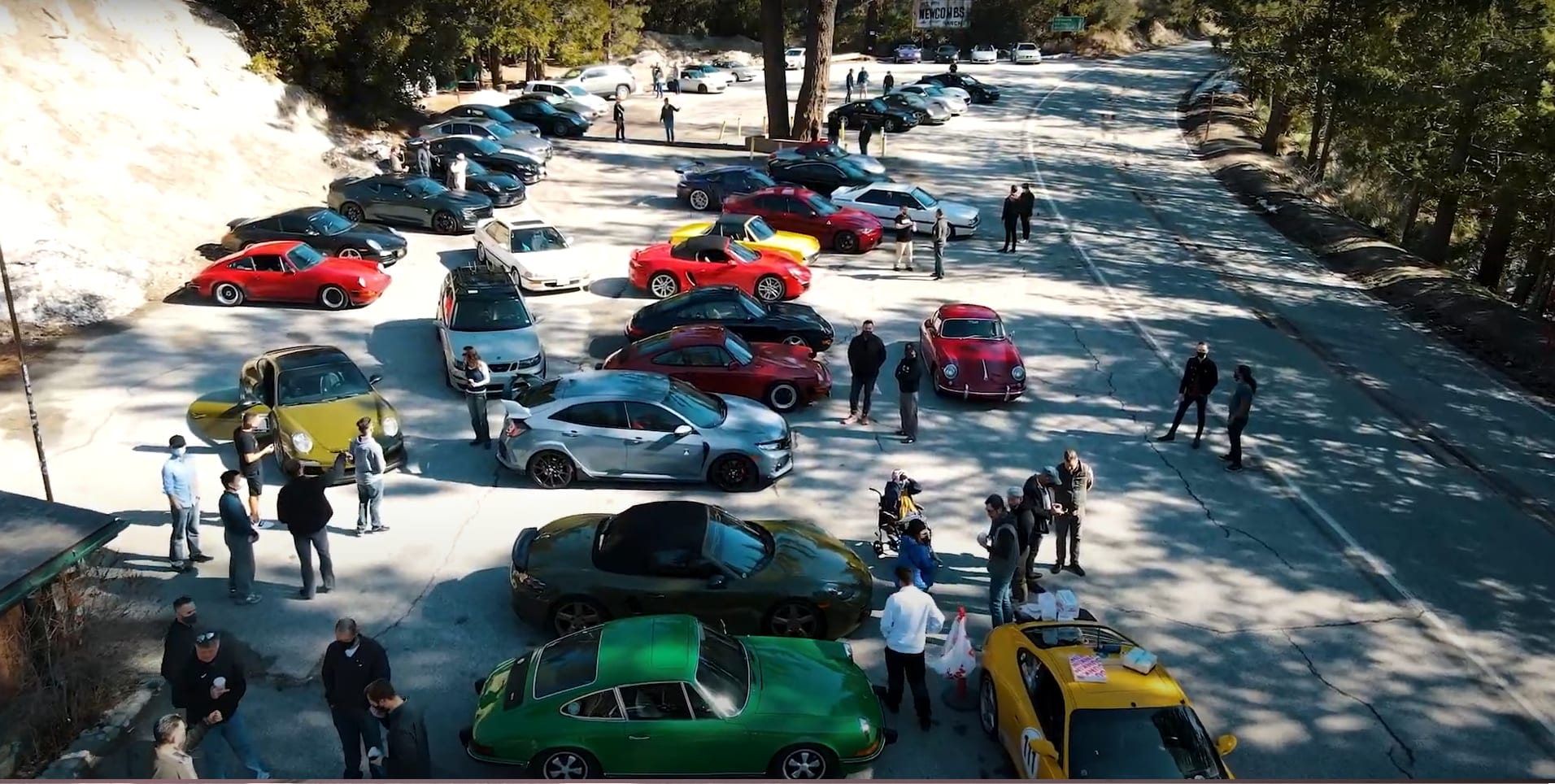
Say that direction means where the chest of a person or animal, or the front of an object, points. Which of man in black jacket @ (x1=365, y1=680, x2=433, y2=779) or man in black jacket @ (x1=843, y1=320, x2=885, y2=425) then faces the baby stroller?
man in black jacket @ (x1=843, y1=320, x2=885, y2=425)

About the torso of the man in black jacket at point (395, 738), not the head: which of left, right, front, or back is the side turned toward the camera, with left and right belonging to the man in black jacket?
left

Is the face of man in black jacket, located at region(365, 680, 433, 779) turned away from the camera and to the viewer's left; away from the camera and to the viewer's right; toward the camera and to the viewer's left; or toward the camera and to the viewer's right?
toward the camera and to the viewer's left

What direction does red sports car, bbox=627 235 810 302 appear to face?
to the viewer's right

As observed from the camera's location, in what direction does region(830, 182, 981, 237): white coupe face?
facing the viewer and to the right of the viewer

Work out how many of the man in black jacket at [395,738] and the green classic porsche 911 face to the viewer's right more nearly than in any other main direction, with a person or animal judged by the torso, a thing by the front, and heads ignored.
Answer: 1

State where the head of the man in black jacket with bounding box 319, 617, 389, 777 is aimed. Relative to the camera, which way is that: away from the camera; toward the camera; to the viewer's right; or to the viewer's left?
toward the camera

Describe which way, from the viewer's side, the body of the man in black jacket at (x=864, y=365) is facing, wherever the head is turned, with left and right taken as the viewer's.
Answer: facing the viewer

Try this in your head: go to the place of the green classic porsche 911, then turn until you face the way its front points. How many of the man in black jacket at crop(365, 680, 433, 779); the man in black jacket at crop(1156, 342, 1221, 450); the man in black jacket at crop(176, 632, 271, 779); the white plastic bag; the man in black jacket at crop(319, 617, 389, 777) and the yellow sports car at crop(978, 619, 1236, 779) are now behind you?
3

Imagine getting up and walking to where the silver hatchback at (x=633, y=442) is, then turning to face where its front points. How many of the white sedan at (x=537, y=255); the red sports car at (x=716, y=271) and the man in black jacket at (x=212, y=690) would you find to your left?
2

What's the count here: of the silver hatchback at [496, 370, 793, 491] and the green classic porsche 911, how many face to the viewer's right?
2

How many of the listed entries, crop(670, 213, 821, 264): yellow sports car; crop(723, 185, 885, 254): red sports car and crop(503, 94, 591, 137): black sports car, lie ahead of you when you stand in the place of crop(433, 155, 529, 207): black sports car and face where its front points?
2

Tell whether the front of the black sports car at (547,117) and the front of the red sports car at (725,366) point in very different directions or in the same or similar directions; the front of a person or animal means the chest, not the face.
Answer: same or similar directions

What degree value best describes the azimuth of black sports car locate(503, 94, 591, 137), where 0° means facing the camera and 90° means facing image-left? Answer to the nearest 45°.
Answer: approximately 315°

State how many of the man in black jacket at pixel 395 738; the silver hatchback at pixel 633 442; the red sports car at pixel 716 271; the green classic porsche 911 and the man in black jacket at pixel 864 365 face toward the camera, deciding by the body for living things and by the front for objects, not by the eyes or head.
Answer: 1
